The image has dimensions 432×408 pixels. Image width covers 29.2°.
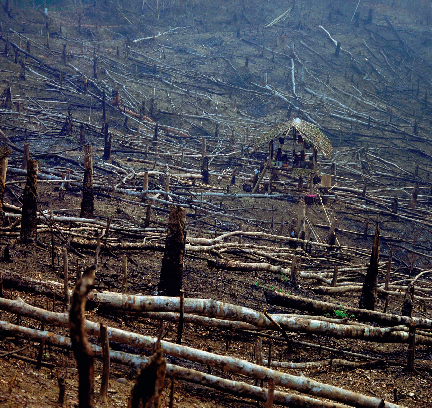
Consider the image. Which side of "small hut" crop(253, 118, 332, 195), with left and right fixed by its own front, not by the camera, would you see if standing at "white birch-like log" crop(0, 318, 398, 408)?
front

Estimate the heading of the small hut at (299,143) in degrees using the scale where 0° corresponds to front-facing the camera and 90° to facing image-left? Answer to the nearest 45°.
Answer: approximately 0°

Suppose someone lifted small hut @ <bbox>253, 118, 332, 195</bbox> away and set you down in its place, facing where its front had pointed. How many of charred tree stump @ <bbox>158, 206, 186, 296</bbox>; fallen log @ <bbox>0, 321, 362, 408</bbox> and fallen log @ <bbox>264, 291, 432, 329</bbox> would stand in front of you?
3

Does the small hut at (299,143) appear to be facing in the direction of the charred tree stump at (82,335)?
yes

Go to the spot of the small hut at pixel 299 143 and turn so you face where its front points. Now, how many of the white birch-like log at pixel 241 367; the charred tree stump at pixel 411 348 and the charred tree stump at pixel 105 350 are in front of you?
3

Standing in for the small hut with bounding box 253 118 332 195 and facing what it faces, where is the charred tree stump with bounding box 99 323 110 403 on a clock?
The charred tree stump is roughly at 12 o'clock from the small hut.

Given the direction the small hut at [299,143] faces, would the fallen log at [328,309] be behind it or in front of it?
in front

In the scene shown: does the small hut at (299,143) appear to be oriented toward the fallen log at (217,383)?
yes

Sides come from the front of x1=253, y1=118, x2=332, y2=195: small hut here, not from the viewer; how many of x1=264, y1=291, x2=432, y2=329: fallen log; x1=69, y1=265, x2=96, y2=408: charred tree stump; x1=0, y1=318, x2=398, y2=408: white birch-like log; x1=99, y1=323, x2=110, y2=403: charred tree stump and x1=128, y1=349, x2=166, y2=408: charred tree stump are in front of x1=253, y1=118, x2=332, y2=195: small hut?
5

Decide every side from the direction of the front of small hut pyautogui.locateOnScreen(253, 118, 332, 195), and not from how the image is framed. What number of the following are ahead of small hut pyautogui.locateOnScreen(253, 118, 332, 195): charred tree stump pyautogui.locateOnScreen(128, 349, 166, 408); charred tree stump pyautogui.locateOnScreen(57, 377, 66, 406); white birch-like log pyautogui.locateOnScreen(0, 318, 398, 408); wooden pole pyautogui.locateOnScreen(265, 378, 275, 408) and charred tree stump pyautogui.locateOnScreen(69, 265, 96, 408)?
5

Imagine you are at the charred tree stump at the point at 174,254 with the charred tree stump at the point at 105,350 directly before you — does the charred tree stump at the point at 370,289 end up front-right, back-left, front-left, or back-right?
back-left

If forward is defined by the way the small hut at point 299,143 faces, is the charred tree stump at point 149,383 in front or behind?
in front

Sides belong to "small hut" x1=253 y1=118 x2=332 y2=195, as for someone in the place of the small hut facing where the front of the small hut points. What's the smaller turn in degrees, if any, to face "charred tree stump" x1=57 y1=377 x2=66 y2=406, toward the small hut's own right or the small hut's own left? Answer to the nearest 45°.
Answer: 0° — it already faces it

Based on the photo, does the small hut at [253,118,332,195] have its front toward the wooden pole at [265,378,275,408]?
yes

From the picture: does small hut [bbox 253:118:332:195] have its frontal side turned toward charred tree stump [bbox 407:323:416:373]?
yes
